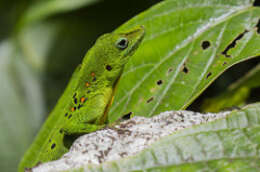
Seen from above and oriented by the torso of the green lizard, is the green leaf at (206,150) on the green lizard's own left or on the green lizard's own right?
on the green lizard's own right

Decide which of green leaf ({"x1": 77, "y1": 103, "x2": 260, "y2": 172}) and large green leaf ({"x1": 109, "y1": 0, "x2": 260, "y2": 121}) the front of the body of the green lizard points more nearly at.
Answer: the large green leaf

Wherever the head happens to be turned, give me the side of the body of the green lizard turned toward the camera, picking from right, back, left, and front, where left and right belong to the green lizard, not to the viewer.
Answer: right

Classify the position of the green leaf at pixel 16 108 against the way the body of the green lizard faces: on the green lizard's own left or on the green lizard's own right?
on the green lizard's own left

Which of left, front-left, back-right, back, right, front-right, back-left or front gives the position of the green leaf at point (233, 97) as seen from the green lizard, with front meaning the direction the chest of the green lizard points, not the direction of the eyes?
front
